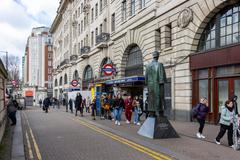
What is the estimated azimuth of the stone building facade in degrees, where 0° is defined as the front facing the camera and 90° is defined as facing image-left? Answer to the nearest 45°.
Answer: approximately 45°

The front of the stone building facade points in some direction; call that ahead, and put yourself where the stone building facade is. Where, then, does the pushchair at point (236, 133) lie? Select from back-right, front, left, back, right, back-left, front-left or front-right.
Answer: front-left

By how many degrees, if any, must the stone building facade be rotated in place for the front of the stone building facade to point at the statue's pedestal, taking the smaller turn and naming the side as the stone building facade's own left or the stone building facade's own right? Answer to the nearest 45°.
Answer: approximately 45° to the stone building facade's own left

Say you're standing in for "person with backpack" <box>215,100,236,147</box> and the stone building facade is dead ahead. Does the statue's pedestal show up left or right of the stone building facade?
left

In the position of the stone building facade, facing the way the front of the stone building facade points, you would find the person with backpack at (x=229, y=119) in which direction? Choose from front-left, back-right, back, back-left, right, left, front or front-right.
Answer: front-left

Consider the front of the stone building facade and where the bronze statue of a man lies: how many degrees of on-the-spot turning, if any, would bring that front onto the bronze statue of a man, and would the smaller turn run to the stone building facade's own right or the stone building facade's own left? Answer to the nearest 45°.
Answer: approximately 45° to the stone building facade's own left
